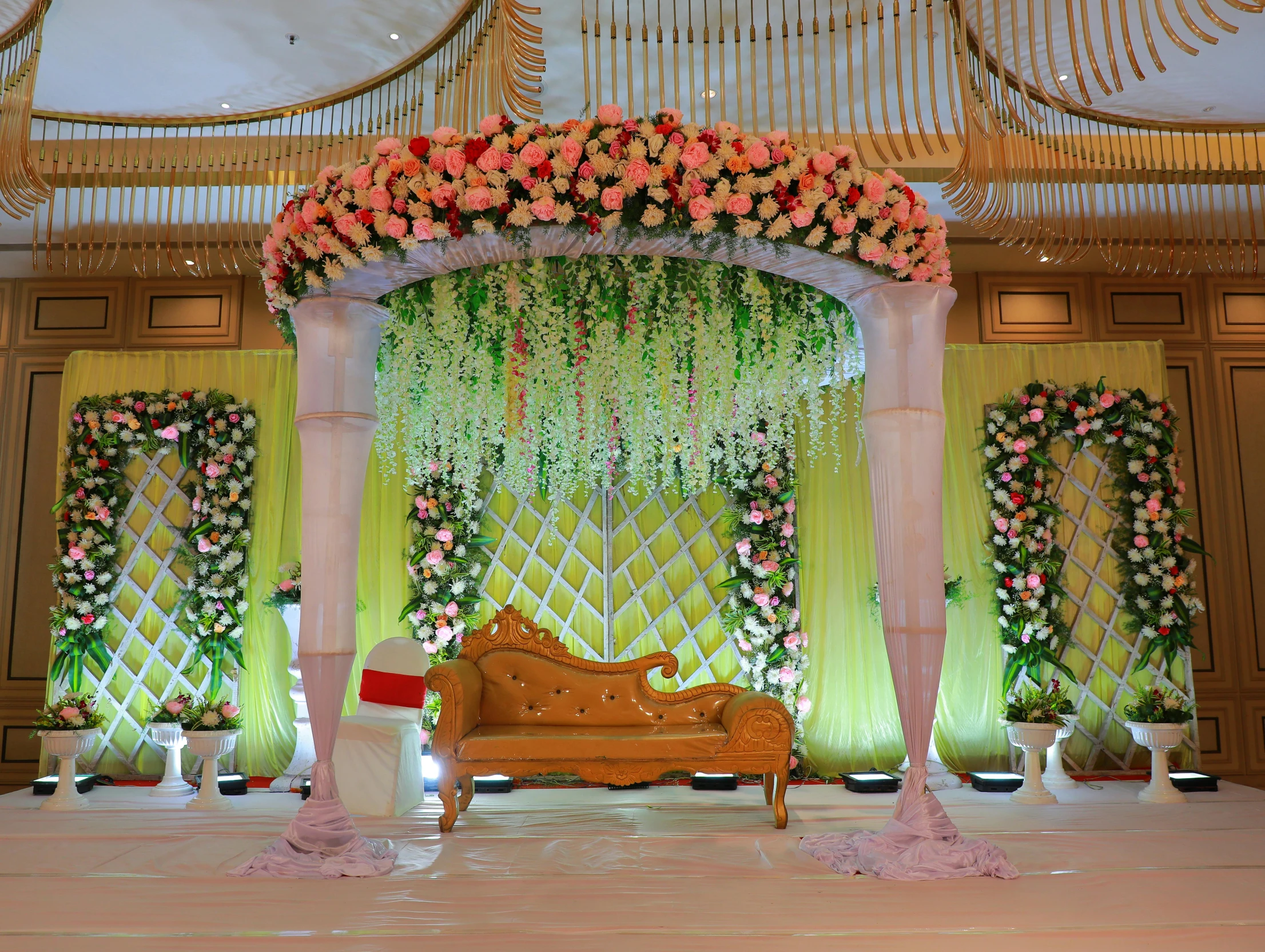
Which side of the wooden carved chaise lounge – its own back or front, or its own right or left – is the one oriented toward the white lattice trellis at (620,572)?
back

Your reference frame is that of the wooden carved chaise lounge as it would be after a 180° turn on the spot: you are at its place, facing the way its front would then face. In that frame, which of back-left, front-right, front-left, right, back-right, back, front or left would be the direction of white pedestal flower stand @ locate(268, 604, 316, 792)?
front-left

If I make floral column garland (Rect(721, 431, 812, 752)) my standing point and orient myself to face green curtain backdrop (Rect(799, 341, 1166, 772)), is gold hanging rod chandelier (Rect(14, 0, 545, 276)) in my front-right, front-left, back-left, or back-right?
back-right

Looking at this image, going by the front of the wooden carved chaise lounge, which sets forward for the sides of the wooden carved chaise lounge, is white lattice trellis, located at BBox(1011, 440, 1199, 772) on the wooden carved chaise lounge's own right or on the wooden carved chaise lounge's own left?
on the wooden carved chaise lounge's own left

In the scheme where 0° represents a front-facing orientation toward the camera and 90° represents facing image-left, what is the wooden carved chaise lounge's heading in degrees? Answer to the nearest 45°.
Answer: approximately 0°

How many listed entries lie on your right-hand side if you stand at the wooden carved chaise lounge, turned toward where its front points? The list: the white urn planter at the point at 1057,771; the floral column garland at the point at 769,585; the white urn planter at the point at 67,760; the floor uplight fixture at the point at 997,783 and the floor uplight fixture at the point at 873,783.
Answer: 1

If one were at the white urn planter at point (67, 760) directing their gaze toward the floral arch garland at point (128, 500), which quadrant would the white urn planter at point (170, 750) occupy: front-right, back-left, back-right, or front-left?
front-right

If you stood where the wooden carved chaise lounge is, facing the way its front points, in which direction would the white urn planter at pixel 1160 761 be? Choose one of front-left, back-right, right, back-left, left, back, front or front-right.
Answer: left

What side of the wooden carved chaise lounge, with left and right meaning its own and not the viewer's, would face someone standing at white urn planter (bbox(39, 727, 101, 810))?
right

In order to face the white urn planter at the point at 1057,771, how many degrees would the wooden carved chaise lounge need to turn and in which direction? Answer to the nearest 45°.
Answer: approximately 90° to its left

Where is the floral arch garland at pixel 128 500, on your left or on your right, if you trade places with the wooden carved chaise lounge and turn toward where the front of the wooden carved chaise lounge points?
on your right

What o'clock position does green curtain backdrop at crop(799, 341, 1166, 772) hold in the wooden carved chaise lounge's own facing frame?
The green curtain backdrop is roughly at 8 o'clock from the wooden carved chaise lounge.

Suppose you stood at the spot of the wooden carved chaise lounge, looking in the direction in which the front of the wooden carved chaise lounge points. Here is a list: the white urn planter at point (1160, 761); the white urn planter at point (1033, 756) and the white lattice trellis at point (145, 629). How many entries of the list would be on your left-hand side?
2

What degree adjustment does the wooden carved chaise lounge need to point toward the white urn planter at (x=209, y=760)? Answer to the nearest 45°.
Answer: approximately 90° to its right

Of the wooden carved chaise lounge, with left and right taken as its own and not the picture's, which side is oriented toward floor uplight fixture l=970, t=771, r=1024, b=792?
left

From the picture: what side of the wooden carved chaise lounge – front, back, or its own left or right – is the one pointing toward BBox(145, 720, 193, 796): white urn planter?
right
